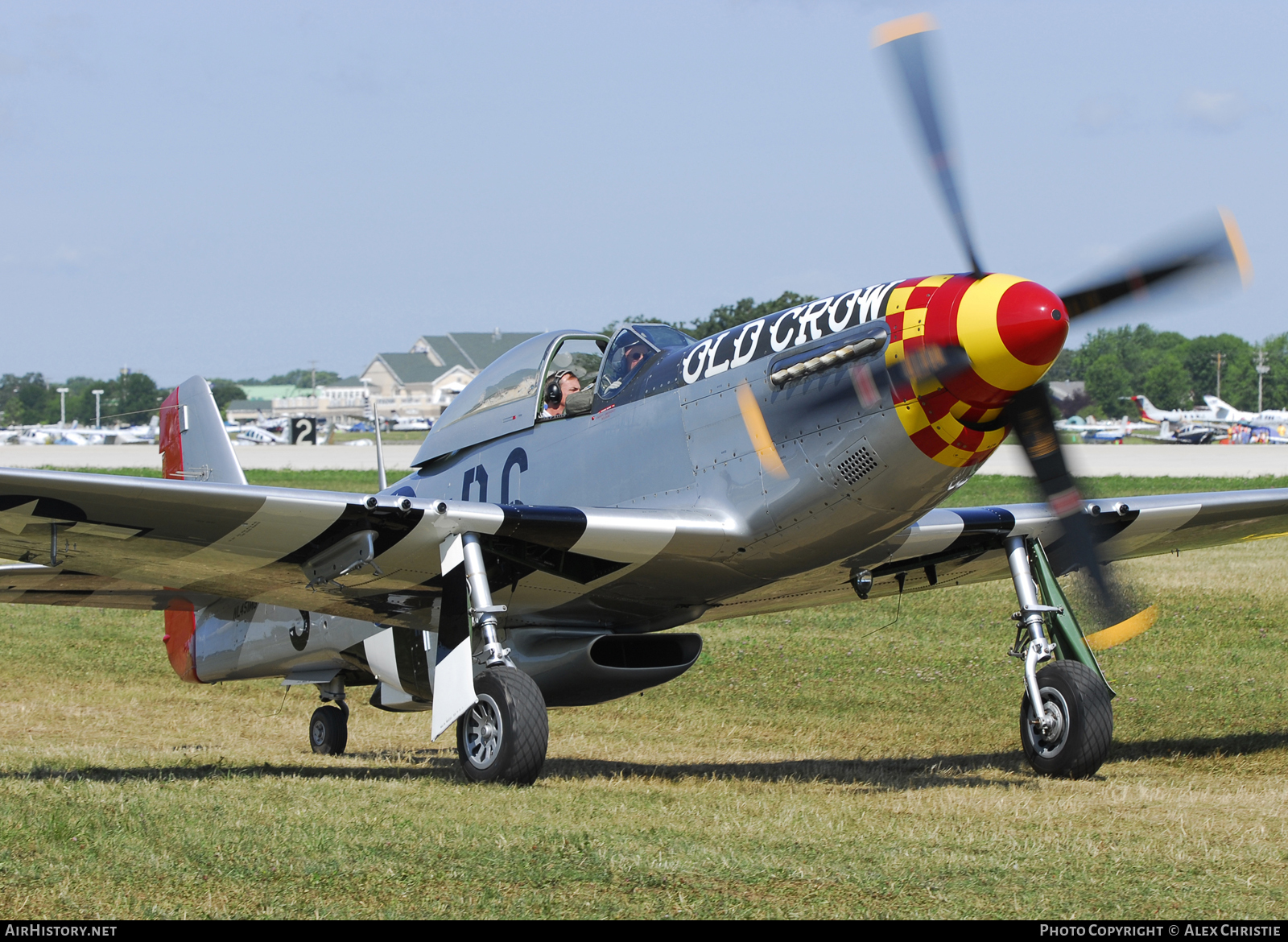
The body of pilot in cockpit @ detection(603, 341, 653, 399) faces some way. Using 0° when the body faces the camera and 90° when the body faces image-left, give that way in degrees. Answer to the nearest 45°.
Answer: approximately 315°

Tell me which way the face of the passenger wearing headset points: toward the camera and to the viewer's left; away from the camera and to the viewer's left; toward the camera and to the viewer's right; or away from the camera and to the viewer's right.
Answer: toward the camera and to the viewer's right
